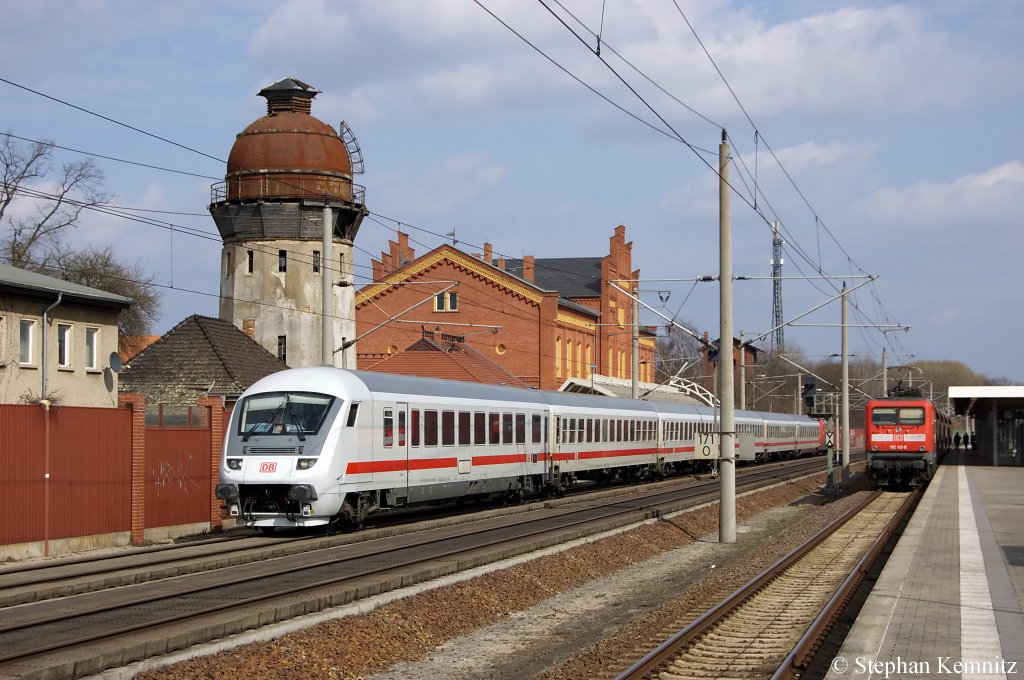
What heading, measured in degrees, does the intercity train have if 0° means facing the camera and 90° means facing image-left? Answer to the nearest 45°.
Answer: approximately 45°

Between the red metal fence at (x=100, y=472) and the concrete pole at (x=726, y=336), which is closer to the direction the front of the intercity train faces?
the red metal fence

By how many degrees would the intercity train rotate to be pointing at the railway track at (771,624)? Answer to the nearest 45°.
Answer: approximately 90° to its left

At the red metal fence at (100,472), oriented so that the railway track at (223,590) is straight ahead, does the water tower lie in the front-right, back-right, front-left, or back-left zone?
back-left

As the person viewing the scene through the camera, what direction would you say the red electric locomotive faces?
facing the viewer

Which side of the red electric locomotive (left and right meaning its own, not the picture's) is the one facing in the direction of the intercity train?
front

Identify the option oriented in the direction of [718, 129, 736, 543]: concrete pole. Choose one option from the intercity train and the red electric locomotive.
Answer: the red electric locomotive

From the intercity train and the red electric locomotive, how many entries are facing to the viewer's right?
0

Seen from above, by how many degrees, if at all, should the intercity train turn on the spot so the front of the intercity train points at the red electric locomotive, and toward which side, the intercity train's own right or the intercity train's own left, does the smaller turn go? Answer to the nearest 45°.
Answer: approximately 180°

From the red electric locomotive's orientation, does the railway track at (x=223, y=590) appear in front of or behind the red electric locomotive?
in front

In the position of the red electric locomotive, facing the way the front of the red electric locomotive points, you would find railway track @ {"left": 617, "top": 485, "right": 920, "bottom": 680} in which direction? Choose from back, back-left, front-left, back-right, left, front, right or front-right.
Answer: front

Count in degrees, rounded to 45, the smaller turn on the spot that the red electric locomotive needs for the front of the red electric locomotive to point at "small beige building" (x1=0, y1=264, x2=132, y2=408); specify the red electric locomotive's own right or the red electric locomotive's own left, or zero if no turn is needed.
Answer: approximately 45° to the red electric locomotive's own right

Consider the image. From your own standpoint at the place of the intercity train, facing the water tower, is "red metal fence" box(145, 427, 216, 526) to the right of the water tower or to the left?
left
